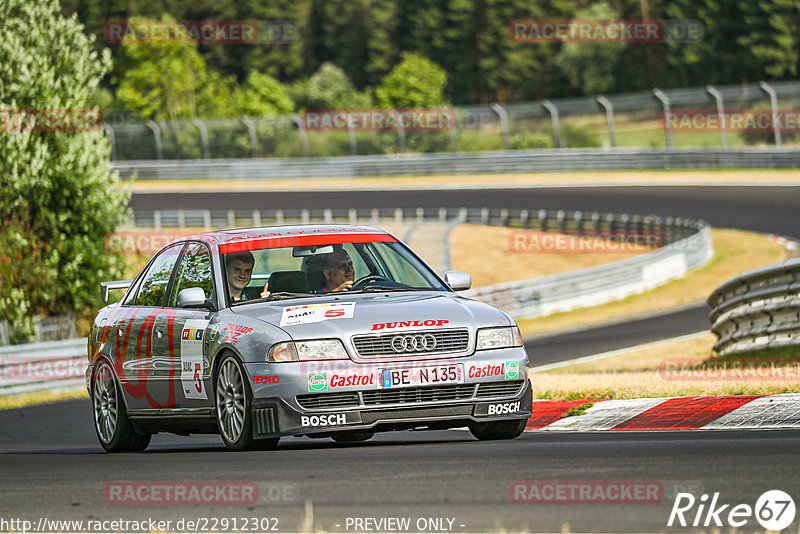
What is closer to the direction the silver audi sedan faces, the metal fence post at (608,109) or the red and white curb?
the red and white curb

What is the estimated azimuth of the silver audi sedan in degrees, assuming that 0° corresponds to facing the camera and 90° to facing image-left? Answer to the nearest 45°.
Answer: approximately 315°

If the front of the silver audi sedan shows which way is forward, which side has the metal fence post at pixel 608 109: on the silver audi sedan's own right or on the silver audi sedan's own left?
on the silver audi sedan's own left

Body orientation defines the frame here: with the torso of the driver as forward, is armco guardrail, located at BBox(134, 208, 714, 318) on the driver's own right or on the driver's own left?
on the driver's own left
